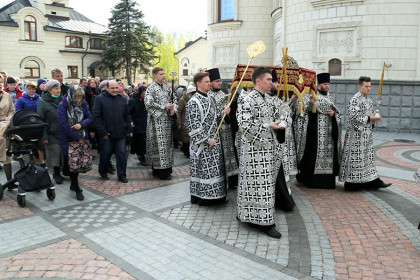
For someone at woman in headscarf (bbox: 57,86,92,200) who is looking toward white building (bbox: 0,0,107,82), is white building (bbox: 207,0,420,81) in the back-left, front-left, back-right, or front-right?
front-right

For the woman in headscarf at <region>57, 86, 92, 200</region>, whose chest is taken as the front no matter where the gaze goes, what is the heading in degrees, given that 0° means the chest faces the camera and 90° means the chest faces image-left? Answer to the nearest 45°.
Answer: approximately 315°

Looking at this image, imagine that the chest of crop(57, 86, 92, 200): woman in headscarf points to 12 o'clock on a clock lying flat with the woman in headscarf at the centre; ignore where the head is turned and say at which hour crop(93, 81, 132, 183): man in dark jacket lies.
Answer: The man in dark jacket is roughly at 9 o'clock from the woman in headscarf.

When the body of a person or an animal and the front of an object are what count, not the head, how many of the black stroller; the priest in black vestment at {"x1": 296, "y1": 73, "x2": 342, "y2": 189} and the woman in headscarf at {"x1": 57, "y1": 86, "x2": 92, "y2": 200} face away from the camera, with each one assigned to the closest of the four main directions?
0

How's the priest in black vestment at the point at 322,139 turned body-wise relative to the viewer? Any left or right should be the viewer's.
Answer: facing the viewer and to the right of the viewer

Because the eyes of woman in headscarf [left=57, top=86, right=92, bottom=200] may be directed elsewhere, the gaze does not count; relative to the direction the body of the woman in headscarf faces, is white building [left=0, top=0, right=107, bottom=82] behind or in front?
behind

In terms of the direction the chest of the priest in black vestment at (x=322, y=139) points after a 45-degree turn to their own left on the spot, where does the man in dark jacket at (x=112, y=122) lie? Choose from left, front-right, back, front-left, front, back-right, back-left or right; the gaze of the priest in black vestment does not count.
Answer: back

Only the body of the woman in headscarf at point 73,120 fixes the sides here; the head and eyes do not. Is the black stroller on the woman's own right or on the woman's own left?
on the woman's own right

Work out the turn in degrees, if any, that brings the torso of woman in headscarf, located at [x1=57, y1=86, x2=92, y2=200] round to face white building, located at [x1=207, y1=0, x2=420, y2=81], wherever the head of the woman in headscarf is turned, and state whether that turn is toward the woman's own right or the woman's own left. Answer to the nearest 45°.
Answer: approximately 90° to the woman's own left

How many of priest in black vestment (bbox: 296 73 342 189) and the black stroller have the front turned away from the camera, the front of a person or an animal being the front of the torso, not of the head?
0

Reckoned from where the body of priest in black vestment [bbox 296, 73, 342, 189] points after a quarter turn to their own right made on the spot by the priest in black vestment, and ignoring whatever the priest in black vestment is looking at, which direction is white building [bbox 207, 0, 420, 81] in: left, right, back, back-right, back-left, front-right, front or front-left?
back-right

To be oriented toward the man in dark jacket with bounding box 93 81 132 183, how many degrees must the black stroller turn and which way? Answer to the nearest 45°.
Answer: approximately 90° to its left

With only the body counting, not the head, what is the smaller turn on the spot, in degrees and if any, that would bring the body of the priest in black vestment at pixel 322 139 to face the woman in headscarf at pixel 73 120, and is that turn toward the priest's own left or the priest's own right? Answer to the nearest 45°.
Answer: approximately 135° to the priest's own right

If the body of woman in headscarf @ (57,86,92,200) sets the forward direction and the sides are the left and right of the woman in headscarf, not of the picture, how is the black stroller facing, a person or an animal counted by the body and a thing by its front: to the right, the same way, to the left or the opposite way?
the same way
